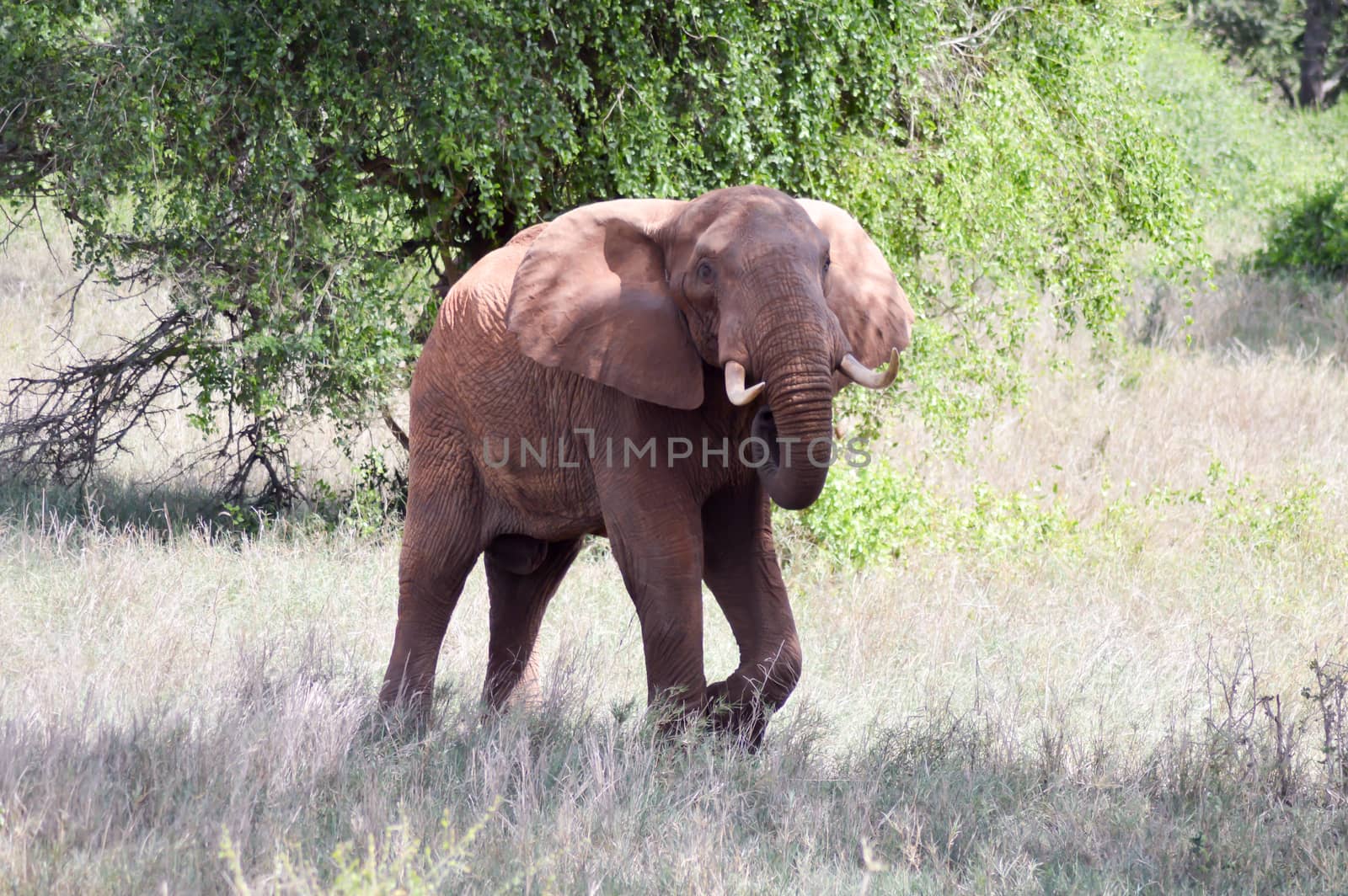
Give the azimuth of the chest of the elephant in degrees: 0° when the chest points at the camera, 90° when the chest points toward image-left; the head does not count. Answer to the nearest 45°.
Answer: approximately 315°

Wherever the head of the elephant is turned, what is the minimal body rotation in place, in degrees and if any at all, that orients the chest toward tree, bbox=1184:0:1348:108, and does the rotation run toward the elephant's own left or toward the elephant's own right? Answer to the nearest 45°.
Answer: approximately 90° to the elephant's own left

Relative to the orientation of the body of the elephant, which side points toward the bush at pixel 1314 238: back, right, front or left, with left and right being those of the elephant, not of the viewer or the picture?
left

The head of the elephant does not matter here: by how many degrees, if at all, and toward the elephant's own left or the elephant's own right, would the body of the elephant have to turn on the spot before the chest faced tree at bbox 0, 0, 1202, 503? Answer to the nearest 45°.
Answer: approximately 180°
